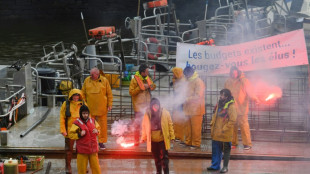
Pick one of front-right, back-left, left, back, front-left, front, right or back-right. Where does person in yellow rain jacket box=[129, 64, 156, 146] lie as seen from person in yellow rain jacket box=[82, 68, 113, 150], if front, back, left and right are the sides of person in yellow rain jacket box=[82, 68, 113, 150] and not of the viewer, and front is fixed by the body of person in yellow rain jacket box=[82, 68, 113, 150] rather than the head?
left

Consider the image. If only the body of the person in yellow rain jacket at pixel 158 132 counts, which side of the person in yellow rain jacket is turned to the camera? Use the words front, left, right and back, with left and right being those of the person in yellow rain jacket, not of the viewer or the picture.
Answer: front

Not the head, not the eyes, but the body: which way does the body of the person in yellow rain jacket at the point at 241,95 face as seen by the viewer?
toward the camera

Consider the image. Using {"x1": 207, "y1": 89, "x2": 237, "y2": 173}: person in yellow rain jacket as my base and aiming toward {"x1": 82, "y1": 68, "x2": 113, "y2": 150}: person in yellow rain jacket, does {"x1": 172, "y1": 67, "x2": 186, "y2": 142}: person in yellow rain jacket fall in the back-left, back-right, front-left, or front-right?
front-right

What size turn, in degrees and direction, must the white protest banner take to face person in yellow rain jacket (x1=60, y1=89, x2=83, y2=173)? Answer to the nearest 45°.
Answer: approximately 45° to its right

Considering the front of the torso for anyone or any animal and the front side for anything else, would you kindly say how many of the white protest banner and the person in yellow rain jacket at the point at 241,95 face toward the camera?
2

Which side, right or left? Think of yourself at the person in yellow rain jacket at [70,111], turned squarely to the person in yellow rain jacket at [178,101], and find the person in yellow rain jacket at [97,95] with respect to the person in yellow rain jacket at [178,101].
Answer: left

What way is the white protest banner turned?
toward the camera

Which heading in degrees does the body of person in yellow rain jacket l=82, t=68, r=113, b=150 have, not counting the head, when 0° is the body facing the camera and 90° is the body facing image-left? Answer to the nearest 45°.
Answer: approximately 0°
